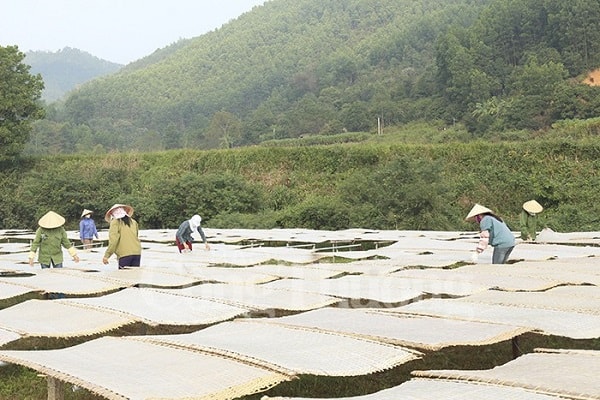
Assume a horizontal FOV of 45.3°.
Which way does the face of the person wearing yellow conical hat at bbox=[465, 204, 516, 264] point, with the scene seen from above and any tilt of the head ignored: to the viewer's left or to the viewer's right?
to the viewer's left

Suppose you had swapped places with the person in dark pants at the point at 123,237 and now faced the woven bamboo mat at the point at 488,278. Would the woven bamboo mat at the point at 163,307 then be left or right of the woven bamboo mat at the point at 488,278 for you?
right

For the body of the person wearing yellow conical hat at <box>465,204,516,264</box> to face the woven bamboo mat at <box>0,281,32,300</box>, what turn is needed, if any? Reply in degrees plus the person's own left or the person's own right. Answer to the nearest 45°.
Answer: approximately 45° to the person's own left

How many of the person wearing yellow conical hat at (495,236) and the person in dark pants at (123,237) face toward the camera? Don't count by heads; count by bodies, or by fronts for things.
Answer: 0

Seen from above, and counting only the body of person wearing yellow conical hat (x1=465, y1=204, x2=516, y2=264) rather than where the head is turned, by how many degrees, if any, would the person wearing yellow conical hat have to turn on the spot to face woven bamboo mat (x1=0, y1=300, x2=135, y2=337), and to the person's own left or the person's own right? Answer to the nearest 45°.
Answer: approximately 45° to the person's own left

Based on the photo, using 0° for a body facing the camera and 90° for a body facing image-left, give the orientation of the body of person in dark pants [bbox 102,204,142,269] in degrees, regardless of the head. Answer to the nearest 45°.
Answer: approximately 135°

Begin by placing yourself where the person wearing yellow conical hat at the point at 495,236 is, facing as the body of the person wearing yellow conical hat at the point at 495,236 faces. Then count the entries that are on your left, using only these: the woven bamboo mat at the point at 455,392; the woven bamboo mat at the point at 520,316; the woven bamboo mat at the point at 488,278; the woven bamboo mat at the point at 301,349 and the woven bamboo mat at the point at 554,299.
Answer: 5

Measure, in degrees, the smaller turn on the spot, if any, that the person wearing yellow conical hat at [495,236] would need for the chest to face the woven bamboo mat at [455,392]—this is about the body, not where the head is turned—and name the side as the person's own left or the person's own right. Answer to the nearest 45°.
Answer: approximately 90° to the person's own left

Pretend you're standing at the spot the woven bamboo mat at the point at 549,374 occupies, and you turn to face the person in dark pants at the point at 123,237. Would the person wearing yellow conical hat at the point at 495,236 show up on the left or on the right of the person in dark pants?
right

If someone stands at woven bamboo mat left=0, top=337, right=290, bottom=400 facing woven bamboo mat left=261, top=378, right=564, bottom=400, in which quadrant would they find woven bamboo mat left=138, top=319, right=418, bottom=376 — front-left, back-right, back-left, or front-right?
front-left

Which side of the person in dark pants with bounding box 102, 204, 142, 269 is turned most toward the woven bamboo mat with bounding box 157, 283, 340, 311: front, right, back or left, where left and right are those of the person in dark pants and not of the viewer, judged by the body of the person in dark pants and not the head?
back

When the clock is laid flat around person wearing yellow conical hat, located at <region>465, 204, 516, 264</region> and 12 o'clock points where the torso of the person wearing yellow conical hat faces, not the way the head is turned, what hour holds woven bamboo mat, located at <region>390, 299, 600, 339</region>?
The woven bamboo mat is roughly at 9 o'clock from the person wearing yellow conical hat.

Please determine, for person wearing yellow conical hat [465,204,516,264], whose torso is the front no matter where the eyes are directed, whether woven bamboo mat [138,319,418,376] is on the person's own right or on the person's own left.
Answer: on the person's own left

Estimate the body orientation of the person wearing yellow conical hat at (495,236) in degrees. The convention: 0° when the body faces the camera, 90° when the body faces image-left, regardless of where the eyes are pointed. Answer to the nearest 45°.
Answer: approximately 90°

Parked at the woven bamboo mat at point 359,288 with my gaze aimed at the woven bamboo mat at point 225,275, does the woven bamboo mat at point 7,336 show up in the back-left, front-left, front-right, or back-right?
front-left
